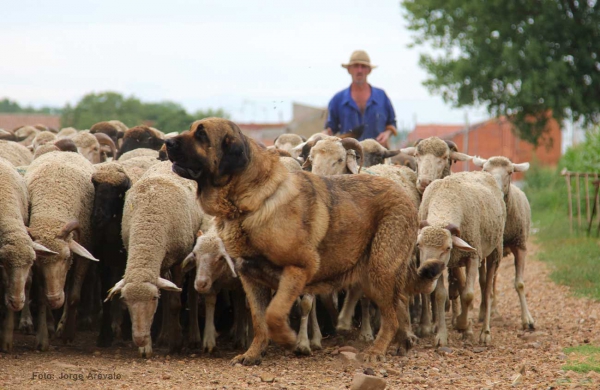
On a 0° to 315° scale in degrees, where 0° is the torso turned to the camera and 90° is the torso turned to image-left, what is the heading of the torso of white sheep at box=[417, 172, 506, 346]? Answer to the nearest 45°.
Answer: approximately 45°

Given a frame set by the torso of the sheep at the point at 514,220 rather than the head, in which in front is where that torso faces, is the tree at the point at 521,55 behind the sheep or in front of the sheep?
behind

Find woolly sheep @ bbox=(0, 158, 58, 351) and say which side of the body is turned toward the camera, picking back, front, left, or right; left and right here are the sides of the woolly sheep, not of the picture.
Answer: front

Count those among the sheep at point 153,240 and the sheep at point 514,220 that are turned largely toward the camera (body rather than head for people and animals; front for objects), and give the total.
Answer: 2

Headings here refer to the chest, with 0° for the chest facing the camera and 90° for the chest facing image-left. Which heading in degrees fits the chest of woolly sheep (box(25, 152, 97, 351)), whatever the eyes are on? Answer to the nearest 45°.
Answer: approximately 0°

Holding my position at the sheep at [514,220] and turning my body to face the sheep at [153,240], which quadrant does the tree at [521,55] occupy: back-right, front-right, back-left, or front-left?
back-right

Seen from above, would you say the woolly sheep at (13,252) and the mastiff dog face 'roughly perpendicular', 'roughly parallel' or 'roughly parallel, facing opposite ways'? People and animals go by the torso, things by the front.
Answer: roughly perpendicular

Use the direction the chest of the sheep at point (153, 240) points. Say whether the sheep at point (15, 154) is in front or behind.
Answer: behind

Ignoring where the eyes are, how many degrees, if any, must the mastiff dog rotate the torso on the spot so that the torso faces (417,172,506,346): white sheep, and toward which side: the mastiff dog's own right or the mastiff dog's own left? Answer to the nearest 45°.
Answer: approximately 135° to the mastiff dog's own right

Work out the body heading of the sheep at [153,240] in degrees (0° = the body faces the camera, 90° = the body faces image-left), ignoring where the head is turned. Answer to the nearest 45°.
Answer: approximately 0°

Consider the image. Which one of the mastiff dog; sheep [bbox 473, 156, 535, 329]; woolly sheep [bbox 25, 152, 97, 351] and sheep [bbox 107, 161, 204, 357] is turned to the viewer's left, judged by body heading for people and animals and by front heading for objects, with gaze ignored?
the mastiff dog

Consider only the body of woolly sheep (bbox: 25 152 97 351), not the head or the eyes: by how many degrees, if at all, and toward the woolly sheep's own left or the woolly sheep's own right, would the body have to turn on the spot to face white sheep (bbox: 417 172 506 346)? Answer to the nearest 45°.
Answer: approximately 90° to the woolly sheep's own left

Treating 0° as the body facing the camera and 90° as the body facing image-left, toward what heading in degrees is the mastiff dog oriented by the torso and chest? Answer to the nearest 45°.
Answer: approximately 90°

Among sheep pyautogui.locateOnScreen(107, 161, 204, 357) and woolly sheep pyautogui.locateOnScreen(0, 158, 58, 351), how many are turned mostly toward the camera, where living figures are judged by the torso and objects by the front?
2

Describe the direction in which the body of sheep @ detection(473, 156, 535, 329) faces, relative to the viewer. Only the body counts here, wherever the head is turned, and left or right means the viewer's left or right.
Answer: facing the viewer
